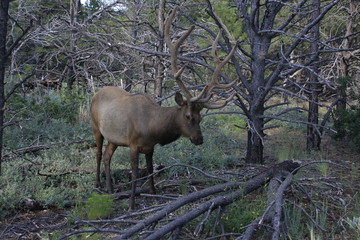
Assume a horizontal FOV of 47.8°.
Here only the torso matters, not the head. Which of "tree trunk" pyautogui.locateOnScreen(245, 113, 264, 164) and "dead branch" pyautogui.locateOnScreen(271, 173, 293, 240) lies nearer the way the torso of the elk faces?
the dead branch

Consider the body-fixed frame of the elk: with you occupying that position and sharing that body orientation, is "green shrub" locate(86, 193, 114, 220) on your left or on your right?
on your right

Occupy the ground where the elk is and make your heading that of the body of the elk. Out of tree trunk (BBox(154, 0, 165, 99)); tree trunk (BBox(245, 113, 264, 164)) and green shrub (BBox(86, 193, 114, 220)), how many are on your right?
1

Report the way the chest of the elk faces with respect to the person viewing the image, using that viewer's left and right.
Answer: facing the viewer and to the right of the viewer

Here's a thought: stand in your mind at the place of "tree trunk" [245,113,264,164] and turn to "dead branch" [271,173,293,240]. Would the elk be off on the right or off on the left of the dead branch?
right

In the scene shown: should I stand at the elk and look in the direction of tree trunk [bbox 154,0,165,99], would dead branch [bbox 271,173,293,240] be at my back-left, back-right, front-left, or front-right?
back-right

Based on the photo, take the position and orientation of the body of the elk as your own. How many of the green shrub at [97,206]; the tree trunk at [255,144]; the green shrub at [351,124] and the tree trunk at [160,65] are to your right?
1

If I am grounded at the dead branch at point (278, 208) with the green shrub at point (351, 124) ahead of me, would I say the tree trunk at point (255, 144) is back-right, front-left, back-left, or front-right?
front-left

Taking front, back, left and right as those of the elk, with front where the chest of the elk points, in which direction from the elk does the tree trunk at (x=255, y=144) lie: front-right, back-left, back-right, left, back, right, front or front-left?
left

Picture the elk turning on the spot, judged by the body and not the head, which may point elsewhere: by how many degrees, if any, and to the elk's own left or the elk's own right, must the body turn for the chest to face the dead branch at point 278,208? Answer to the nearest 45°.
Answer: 0° — it already faces it
